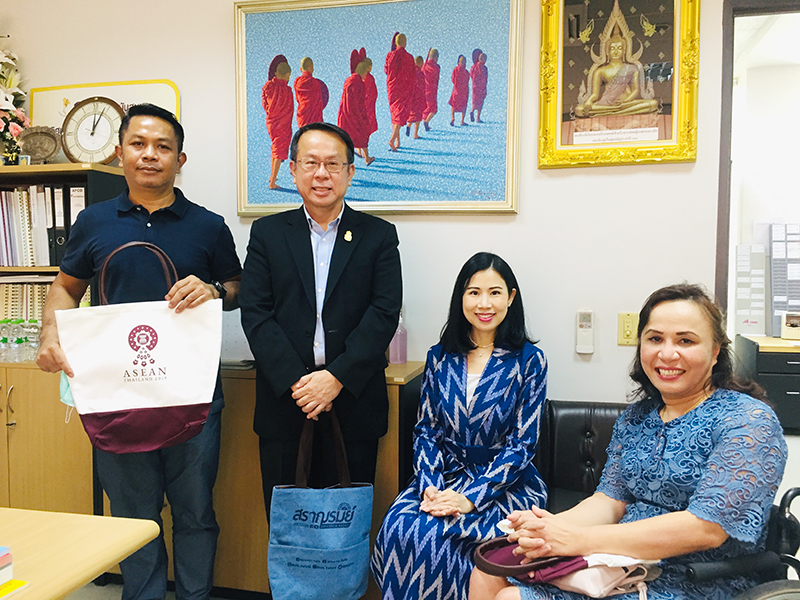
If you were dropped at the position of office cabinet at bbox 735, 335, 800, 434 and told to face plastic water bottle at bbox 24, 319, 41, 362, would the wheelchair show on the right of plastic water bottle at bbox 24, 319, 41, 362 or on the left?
left

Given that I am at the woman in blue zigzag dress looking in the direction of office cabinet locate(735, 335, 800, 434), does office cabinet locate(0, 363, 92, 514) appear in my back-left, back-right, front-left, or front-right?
back-left

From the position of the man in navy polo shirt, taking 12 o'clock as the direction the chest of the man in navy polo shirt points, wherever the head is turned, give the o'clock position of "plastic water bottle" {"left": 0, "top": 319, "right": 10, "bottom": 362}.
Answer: The plastic water bottle is roughly at 5 o'clock from the man in navy polo shirt.

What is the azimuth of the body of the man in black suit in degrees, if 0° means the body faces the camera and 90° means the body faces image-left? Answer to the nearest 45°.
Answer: approximately 0°

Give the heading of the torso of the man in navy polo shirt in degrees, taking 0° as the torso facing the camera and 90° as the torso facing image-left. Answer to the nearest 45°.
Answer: approximately 0°
